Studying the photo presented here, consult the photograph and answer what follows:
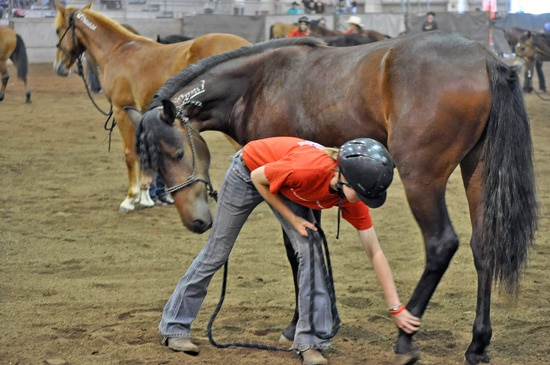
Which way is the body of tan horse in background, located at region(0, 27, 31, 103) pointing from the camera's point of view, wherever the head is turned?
to the viewer's left

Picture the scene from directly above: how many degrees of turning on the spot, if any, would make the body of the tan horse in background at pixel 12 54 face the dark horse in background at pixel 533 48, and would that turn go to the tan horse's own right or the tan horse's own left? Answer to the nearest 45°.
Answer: approximately 180°

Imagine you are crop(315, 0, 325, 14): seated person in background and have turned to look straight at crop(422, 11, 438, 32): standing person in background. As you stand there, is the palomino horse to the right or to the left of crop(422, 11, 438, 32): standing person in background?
right

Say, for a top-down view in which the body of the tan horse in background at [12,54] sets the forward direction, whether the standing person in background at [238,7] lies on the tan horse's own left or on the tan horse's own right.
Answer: on the tan horse's own right

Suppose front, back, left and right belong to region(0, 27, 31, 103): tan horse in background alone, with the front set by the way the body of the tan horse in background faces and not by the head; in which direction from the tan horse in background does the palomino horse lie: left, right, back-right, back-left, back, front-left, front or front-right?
left

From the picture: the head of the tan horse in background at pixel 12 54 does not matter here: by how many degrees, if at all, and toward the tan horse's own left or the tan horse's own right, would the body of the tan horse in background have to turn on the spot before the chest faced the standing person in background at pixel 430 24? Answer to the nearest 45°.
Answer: approximately 180°
